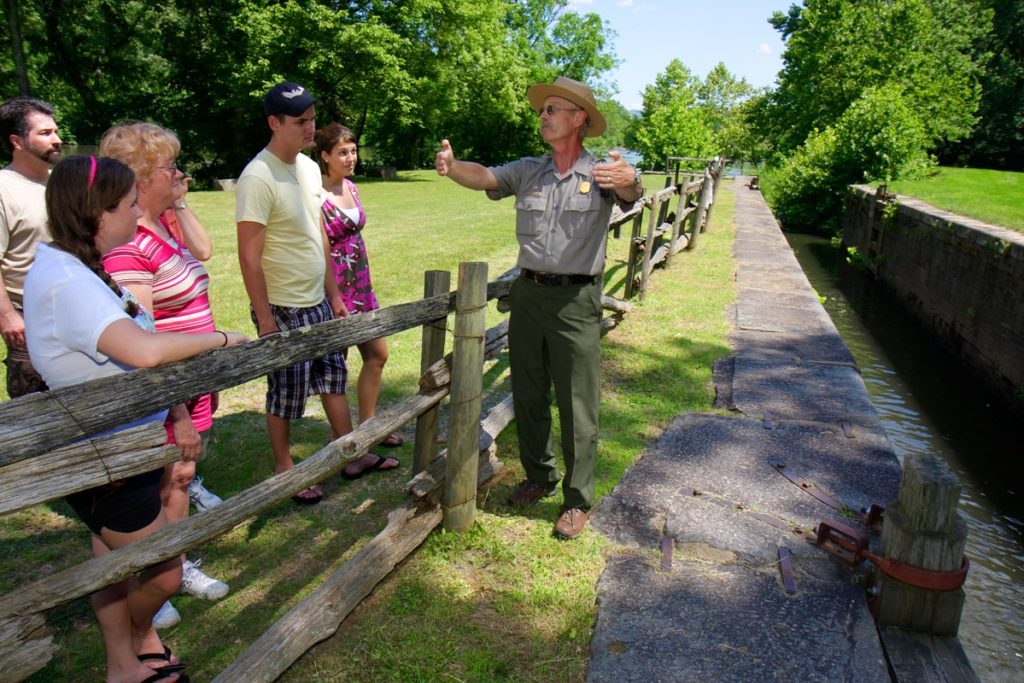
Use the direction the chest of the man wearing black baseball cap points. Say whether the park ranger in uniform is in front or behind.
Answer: in front

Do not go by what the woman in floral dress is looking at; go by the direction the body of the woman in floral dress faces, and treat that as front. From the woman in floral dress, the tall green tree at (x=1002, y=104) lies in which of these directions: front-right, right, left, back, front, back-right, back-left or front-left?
left

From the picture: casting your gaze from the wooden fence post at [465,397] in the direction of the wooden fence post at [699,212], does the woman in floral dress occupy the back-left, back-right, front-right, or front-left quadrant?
front-left

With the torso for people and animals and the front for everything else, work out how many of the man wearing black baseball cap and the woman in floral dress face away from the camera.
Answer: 0

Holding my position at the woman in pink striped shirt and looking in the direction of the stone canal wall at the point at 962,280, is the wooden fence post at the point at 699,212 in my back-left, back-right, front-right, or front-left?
front-left

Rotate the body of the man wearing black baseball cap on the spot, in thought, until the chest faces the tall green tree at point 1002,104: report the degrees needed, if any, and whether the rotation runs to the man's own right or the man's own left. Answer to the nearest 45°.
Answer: approximately 90° to the man's own left

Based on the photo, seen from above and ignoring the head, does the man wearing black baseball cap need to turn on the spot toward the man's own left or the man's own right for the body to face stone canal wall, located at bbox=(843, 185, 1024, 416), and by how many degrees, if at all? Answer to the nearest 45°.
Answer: approximately 90° to the man's own left

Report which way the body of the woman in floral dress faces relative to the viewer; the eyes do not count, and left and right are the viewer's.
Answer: facing the viewer and to the right of the viewer

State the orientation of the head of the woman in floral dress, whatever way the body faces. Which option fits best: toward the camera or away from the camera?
toward the camera

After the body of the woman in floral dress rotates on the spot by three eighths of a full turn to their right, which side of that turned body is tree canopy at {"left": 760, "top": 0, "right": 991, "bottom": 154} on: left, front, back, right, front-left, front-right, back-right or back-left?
back-right

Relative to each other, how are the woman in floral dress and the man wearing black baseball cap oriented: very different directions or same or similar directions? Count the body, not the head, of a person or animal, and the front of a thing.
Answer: same or similar directions

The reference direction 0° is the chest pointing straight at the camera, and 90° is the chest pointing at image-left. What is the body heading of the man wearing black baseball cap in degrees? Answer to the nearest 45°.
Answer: approximately 315°

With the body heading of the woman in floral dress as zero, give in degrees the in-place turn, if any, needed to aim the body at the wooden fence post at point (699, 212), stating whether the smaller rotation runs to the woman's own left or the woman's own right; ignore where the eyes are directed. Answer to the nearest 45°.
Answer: approximately 90° to the woman's own left

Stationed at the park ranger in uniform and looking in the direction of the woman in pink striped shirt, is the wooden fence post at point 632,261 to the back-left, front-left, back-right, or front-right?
back-right

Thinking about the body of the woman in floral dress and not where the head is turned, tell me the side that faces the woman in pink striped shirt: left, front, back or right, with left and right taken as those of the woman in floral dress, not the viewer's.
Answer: right

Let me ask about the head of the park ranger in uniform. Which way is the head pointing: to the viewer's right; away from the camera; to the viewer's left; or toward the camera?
to the viewer's left

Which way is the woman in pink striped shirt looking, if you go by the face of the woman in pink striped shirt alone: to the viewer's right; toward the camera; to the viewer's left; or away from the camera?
to the viewer's right

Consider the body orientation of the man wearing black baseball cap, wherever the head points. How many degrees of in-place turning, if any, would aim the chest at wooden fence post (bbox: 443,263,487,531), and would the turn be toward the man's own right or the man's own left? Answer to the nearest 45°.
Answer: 0° — they already face it

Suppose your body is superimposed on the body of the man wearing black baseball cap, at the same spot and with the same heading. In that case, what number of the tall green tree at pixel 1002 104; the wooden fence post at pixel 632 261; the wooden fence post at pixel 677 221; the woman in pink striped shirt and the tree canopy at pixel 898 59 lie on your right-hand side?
1
